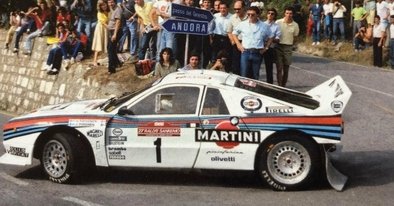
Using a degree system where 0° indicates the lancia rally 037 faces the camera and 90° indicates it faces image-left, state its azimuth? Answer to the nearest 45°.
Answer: approximately 90°

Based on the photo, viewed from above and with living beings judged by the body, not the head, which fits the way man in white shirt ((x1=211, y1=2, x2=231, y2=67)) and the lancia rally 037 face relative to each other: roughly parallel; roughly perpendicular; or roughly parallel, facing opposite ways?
roughly perpendicular

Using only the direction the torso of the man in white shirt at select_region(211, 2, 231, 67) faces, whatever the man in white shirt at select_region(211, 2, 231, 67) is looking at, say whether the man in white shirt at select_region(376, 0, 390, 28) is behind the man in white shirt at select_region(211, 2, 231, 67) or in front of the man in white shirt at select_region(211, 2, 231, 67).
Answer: behind

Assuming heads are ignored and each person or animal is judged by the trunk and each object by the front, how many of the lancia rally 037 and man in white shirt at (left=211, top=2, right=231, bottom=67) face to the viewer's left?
1
